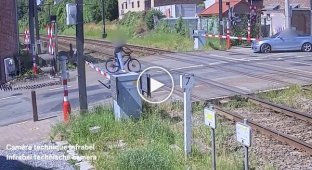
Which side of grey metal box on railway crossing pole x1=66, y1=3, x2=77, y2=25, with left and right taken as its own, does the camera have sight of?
front

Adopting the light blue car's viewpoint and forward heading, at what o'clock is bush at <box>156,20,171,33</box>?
The bush is roughly at 2 o'clock from the light blue car.

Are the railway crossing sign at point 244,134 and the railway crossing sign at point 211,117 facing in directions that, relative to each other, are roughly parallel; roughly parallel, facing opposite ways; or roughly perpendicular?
roughly parallel

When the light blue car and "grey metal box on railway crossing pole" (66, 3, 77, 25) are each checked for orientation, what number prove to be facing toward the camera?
1

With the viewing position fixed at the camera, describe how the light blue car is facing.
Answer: facing to the left of the viewer

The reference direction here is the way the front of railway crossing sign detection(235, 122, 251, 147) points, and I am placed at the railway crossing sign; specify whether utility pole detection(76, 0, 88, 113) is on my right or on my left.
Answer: on my right

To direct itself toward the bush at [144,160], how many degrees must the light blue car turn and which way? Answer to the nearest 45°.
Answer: approximately 90° to its left

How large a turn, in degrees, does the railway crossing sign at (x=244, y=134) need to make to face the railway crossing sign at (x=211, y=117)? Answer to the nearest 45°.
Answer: approximately 135° to its right

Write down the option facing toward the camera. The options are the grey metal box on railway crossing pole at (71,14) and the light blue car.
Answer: the grey metal box on railway crossing pole

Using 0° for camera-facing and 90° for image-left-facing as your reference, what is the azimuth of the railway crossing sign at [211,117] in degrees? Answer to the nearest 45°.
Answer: approximately 45°

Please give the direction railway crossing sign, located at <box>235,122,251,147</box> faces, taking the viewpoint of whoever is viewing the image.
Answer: facing the viewer and to the left of the viewer

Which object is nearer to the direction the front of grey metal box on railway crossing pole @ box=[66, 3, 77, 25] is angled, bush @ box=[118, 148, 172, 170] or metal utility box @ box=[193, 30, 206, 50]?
the bush

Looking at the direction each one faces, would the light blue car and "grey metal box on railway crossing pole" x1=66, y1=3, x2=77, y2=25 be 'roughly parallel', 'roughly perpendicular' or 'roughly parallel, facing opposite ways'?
roughly perpendicular

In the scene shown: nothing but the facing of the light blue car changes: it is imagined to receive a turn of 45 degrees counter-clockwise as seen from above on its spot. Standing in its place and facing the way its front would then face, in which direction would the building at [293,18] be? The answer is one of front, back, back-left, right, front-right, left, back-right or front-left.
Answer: back-right

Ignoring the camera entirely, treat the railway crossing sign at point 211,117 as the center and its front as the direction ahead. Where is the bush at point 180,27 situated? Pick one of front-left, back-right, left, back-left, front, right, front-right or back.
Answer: back-right

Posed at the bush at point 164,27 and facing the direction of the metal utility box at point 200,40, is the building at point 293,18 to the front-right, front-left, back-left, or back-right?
front-left
